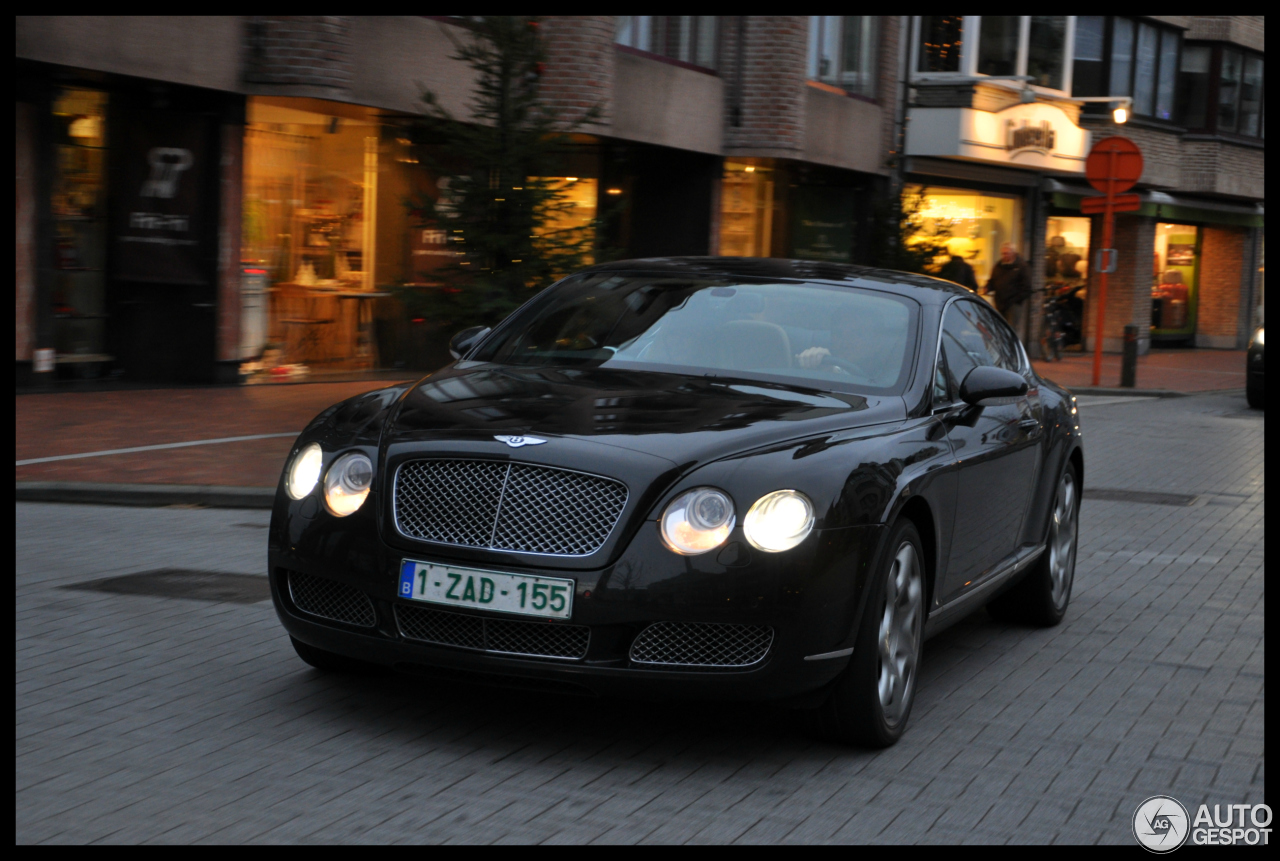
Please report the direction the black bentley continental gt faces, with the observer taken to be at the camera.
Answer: facing the viewer and to the left of the viewer

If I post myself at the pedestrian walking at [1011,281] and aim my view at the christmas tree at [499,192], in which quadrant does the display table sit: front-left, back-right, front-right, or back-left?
front-right

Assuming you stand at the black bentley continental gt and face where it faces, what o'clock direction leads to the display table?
The display table is roughly at 4 o'clock from the black bentley continental gt.

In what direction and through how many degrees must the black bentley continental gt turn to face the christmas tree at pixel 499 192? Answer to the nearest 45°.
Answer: approximately 135° to its right

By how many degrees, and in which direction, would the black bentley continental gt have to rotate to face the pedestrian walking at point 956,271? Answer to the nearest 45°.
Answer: approximately 135° to its right

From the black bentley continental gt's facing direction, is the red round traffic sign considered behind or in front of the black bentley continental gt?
behind

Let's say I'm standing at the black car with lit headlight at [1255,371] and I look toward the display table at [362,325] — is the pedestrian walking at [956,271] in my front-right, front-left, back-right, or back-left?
front-right

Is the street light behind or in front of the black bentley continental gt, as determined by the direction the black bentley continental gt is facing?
behind
